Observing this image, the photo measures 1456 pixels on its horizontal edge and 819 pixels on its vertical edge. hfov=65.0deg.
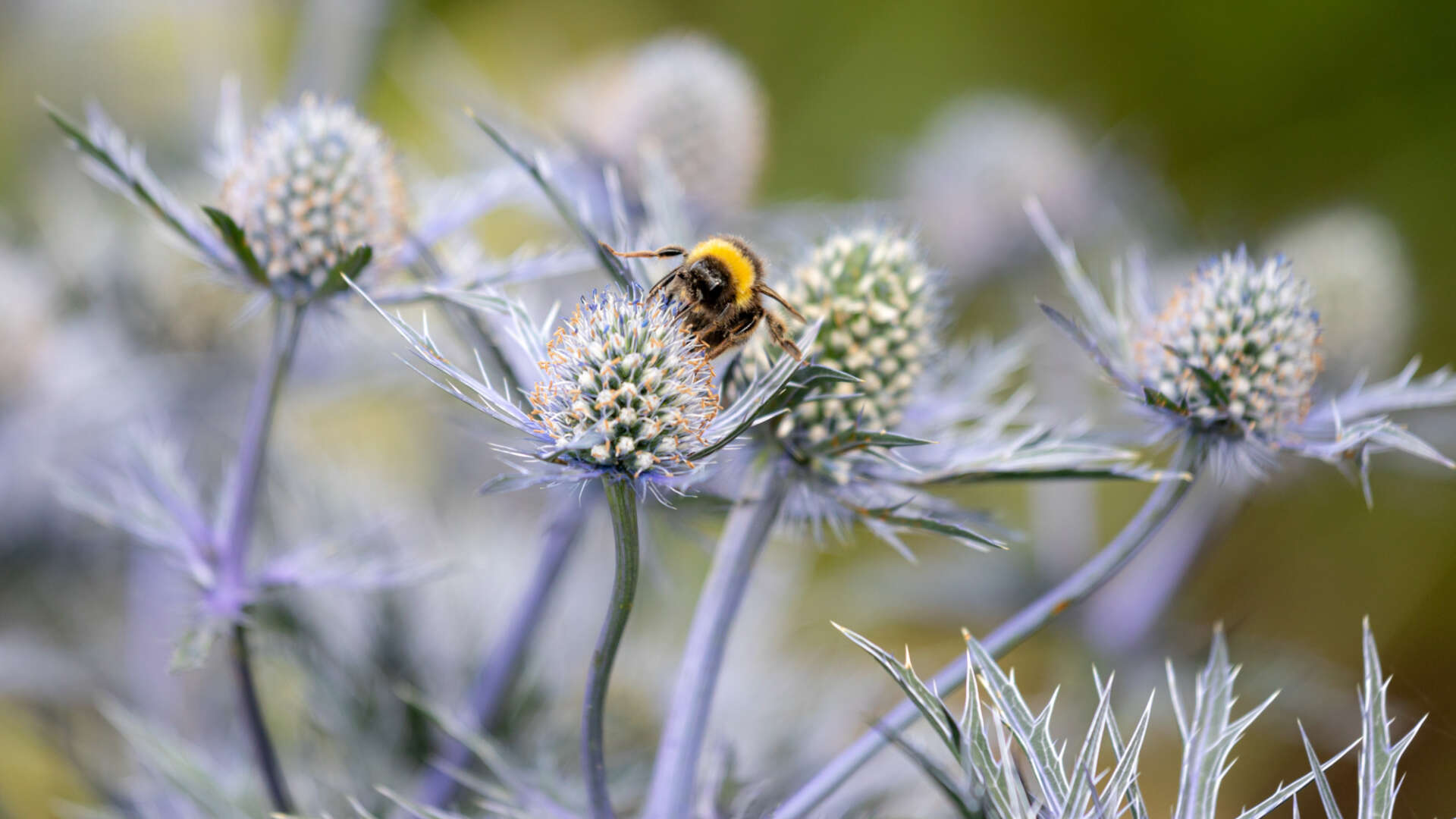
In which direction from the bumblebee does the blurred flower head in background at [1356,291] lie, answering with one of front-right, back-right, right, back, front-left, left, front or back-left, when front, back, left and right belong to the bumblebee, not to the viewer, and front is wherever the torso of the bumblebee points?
back

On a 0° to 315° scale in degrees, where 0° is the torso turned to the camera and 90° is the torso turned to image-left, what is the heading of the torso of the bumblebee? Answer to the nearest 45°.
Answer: approximately 45°

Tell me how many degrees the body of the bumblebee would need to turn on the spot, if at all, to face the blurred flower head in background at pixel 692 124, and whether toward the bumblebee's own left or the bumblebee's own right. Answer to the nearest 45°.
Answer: approximately 135° to the bumblebee's own right

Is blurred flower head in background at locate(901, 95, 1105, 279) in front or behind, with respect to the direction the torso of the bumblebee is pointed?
behind

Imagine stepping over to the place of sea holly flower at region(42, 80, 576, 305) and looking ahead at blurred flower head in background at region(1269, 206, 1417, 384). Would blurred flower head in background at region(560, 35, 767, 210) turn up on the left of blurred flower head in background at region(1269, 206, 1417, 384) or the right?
left
